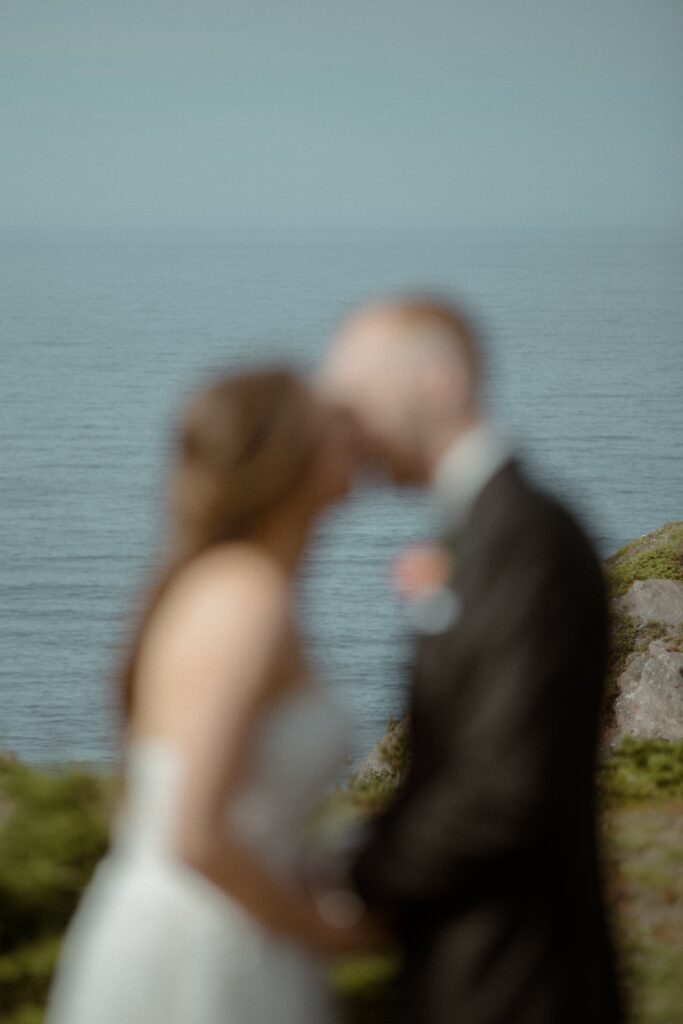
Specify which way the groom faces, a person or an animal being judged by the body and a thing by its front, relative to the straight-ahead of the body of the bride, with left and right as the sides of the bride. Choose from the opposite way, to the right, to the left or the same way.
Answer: the opposite way

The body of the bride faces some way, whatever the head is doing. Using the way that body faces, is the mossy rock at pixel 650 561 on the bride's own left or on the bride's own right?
on the bride's own left

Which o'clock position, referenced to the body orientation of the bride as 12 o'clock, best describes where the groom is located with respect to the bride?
The groom is roughly at 12 o'clock from the bride.

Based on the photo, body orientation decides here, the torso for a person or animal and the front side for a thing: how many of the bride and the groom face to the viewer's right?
1

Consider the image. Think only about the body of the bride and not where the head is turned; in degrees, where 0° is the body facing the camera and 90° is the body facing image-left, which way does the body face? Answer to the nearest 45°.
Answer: approximately 270°

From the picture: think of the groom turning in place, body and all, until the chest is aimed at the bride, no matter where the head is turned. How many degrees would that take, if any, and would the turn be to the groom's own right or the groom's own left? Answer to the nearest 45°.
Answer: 0° — they already face them

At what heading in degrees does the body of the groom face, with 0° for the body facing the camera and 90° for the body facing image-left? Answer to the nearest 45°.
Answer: approximately 90°

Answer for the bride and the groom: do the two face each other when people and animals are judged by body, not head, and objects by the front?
yes
